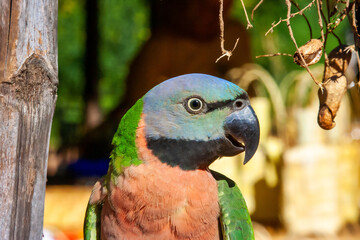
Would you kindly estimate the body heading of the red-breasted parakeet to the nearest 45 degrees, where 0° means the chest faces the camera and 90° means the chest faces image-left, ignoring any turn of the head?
approximately 0°

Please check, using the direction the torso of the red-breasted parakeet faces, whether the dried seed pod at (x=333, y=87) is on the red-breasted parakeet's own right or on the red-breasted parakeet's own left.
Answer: on the red-breasted parakeet's own left

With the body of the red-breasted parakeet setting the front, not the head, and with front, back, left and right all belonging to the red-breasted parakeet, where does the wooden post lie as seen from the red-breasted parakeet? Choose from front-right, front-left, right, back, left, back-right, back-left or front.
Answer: front-right
